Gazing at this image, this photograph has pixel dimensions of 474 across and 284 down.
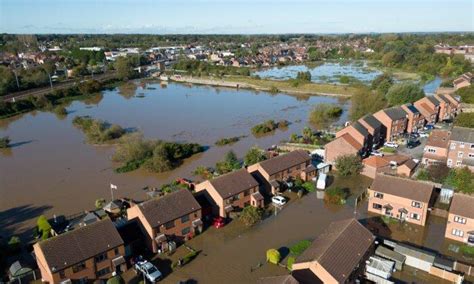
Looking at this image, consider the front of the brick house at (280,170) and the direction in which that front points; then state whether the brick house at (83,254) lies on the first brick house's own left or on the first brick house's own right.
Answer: on the first brick house's own right

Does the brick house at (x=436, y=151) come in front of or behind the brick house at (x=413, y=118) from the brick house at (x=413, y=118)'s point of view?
in front

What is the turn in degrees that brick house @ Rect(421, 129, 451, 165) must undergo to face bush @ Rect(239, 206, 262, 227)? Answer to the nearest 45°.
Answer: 0° — it already faces it

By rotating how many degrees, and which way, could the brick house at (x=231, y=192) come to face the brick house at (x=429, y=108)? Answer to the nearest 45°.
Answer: approximately 90° to its left

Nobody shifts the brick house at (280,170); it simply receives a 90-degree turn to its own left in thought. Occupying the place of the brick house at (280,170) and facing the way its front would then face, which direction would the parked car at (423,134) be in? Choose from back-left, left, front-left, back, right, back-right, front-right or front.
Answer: front

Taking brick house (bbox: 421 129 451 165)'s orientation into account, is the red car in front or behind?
in front

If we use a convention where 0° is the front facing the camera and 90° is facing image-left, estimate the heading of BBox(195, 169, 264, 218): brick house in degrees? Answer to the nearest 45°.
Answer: approximately 315°

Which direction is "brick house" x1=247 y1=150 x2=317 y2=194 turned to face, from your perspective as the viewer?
facing the viewer and to the right of the viewer

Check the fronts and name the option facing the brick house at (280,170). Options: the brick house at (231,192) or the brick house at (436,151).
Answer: the brick house at (436,151)

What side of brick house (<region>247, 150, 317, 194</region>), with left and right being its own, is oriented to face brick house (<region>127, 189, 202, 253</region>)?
right
